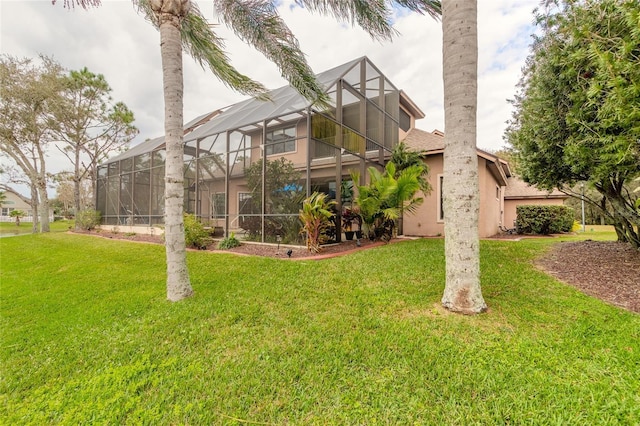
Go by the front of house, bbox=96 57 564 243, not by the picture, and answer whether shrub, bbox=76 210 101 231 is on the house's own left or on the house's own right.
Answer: on the house's own left

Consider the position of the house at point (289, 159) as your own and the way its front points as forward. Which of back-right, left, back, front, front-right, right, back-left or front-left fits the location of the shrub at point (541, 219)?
front-right

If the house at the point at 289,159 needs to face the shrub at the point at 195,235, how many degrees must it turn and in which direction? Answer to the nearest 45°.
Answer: approximately 135° to its left

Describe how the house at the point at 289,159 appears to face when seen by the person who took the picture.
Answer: facing away from the viewer and to the right of the viewer

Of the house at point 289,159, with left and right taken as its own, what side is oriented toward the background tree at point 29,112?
left

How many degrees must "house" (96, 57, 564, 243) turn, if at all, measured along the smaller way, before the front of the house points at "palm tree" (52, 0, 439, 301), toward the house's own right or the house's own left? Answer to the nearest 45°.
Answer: approximately 135° to the house's own right

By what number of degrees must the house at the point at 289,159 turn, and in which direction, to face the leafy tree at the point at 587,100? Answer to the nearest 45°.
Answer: approximately 90° to its right

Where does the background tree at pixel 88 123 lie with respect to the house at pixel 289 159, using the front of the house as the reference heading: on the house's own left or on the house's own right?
on the house's own left

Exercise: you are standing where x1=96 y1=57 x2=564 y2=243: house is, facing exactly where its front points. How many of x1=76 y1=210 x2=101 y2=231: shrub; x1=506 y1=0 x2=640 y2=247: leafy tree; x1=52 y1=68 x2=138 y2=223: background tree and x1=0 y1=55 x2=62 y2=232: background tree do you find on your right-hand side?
1

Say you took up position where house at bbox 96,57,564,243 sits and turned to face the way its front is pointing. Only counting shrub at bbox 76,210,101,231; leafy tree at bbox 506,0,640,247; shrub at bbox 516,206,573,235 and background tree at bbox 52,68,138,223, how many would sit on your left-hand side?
2
